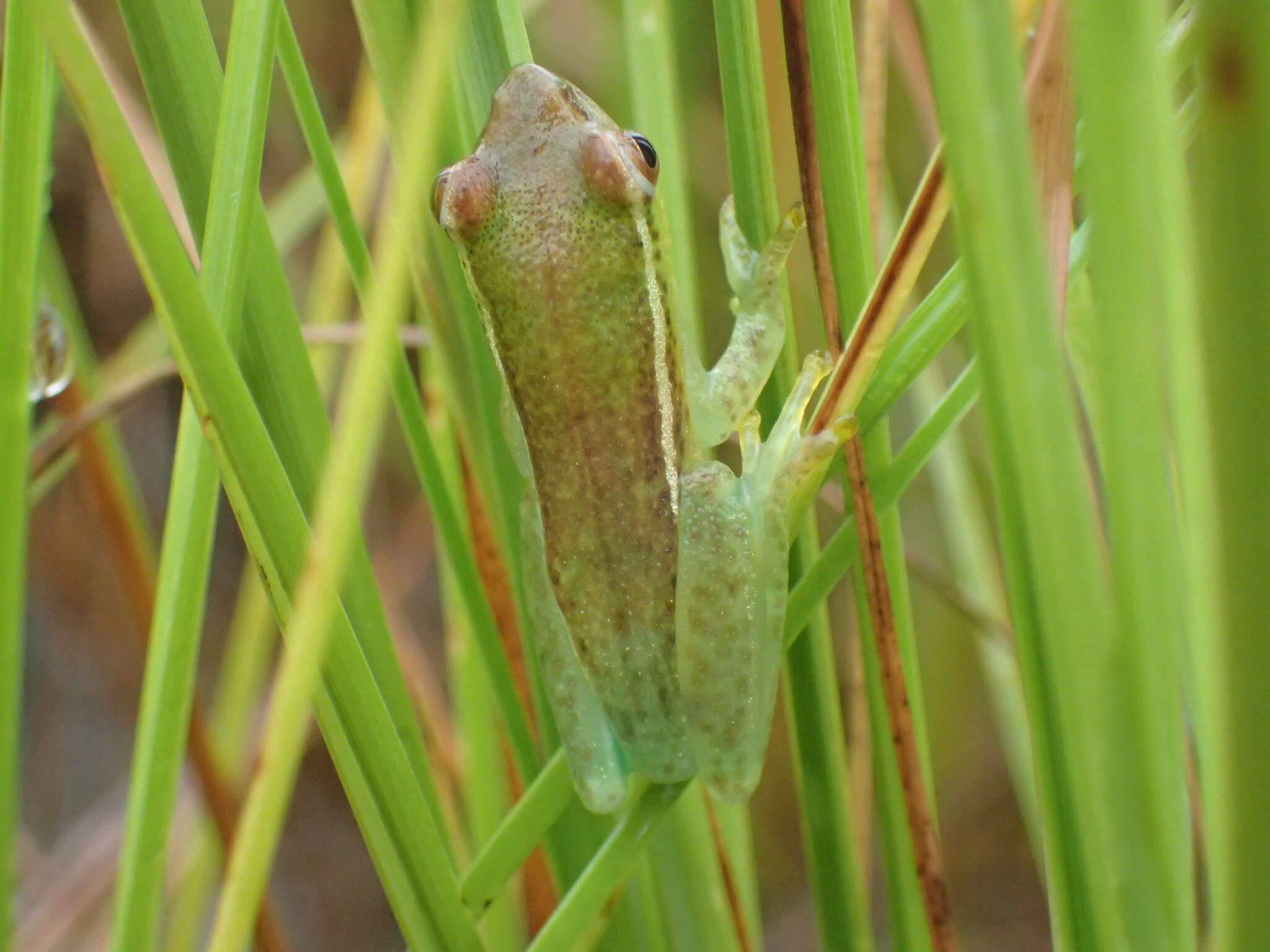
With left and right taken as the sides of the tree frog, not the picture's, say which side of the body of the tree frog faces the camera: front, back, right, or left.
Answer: back
